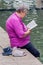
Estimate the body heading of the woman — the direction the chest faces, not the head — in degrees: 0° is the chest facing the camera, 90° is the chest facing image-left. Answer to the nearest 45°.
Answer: approximately 270°
